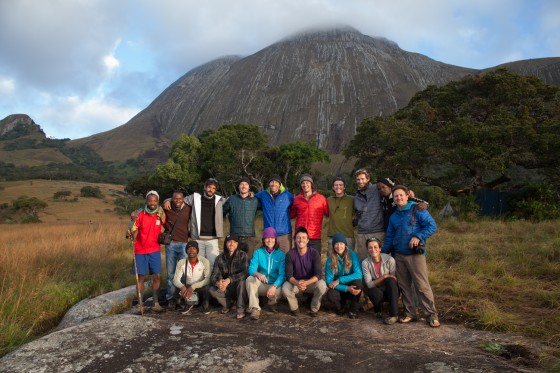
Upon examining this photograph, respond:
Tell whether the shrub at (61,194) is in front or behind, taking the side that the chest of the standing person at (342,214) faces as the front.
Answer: behind

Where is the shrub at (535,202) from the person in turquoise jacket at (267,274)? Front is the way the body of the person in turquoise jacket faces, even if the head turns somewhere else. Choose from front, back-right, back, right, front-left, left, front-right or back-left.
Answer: back-left

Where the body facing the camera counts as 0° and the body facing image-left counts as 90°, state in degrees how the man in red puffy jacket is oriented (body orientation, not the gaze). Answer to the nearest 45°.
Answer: approximately 0°

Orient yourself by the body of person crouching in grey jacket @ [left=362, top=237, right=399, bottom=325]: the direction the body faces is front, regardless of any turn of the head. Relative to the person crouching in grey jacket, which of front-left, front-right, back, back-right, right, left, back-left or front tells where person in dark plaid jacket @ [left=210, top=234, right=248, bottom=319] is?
right

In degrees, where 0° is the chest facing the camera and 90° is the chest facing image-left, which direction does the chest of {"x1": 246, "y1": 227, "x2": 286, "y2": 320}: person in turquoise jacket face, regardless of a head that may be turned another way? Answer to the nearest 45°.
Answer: approximately 0°

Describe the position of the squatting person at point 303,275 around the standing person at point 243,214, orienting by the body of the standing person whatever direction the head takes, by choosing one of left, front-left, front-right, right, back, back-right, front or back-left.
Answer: front-left

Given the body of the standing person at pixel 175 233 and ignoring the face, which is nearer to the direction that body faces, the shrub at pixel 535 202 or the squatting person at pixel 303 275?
the squatting person
